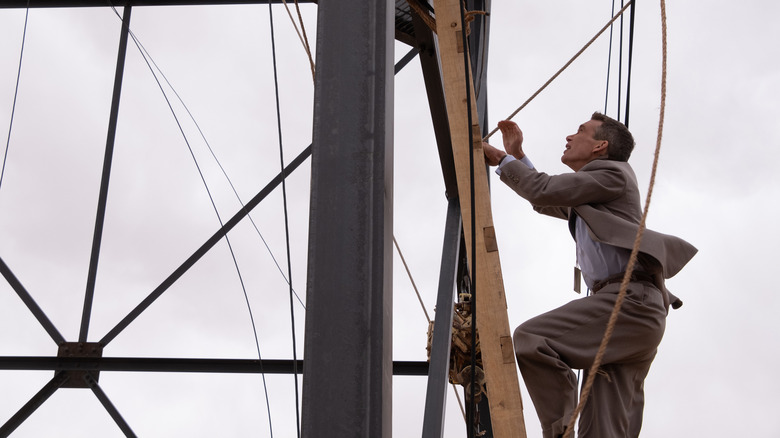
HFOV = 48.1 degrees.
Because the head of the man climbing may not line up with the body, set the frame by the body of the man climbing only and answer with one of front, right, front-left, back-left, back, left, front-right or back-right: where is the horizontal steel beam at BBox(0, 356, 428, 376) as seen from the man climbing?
front-right

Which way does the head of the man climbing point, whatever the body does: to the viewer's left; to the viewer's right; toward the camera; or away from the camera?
to the viewer's left

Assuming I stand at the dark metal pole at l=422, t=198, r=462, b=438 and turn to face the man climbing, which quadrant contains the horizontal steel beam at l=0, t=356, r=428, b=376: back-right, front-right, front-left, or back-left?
back-right

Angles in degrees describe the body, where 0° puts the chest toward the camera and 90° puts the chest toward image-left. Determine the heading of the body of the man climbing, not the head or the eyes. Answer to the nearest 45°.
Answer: approximately 90°

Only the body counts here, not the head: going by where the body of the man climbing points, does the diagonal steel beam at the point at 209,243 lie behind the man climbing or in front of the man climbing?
in front

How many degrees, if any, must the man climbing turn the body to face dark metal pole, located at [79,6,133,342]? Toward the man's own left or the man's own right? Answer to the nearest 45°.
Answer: approximately 45° to the man's own right
